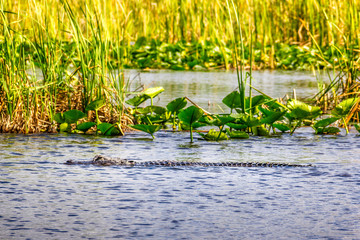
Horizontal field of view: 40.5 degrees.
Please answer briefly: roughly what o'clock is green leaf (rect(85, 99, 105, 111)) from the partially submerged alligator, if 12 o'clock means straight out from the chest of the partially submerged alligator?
The green leaf is roughly at 2 o'clock from the partially submerged alligator.

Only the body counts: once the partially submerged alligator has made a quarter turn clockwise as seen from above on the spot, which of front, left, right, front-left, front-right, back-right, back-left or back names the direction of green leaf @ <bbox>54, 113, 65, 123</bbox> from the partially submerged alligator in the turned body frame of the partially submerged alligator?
front-left

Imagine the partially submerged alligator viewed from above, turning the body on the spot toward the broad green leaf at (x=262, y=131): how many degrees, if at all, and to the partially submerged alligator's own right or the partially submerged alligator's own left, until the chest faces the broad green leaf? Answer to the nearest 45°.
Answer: approximately 135° to the partially submerged alligator's own right

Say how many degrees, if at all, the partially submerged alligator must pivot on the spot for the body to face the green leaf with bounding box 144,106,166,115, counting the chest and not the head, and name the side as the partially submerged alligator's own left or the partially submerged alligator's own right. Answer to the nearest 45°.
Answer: approximately 90° to the partially submerged alligator's own right

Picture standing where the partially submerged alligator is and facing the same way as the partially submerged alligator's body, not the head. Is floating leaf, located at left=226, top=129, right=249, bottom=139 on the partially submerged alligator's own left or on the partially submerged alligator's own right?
on the partially submerged alligator's own right

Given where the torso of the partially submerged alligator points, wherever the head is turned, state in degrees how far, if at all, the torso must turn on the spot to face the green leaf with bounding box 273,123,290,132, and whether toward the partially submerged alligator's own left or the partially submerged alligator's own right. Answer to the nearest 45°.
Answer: approximately 135° to the partially submerged alligator's own right

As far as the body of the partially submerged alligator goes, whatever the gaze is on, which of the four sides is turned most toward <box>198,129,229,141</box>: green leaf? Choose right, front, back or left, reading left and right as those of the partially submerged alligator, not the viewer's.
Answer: right

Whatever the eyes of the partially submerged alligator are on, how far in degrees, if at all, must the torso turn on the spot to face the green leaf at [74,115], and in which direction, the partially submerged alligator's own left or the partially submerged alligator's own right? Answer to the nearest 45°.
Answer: approximately 45° to the partially submerged alligator's own right

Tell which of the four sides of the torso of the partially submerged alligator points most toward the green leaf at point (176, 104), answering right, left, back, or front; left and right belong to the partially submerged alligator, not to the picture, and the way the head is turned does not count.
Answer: right

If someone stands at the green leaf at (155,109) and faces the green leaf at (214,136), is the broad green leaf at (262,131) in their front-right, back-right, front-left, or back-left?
front-left

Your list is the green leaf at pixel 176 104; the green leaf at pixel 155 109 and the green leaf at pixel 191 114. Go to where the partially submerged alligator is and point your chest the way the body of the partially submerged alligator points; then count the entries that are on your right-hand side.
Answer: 3

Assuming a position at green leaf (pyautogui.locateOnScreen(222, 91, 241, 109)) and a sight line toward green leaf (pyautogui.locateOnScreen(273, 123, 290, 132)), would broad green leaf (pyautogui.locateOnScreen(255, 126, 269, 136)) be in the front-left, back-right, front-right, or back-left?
front-right

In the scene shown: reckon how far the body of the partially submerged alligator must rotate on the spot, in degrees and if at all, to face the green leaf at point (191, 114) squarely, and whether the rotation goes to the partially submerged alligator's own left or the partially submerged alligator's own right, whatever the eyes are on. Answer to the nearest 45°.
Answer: approximately 90° to the partially submerged alligator's own right

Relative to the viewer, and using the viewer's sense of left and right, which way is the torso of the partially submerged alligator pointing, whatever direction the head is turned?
facing to the left of the viewer

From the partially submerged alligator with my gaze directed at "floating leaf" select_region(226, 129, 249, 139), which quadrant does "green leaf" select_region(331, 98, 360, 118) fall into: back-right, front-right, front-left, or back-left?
front-right
